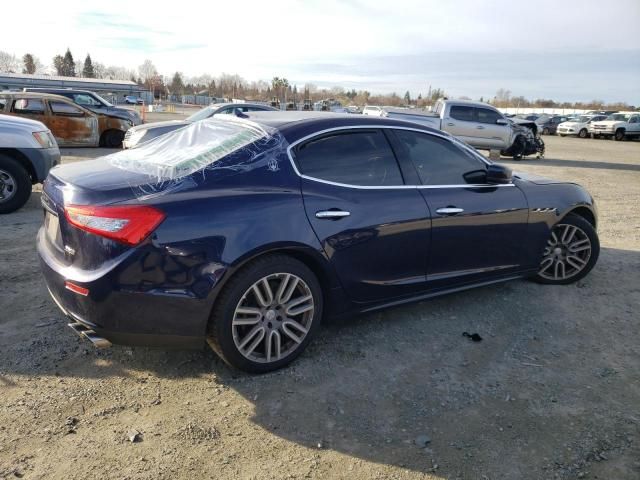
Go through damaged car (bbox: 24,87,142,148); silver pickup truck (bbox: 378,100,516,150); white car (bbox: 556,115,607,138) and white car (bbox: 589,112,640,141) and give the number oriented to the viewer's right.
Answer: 2

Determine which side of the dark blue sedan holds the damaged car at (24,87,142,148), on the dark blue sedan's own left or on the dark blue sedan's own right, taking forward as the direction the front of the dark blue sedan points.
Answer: on the dark blue sedan's own left

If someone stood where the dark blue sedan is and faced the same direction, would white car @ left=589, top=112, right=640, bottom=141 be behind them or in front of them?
in front

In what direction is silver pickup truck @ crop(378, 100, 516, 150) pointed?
to the viewer's right

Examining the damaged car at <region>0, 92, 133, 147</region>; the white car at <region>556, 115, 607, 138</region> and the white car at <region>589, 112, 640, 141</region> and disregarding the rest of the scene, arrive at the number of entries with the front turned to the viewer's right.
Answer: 1

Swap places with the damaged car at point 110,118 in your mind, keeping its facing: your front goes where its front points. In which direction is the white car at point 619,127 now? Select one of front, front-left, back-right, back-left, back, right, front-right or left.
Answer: front

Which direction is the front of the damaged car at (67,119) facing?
to the viewer's right

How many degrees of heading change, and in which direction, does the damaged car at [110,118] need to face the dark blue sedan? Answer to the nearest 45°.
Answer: approximately 90° to its right

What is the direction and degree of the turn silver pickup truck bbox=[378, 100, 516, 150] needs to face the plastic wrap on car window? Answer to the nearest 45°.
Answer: approximately 90° to its right

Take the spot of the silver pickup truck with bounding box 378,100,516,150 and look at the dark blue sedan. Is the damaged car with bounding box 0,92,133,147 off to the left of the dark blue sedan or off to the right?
right

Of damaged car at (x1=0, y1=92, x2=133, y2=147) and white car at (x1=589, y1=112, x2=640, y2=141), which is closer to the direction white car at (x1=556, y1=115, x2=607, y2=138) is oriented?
the damaged car

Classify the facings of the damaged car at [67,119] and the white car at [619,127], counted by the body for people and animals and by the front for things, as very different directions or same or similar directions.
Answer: very different directions

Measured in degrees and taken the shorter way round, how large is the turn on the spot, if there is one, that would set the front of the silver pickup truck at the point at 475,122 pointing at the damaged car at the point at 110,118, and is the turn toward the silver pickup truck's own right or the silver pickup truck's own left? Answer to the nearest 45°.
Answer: approximately 180°

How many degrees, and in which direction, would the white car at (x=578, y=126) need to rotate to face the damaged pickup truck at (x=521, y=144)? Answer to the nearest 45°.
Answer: approximately 45° to its left

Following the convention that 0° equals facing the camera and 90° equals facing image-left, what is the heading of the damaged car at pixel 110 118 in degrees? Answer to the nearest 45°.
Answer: approximately 270°
